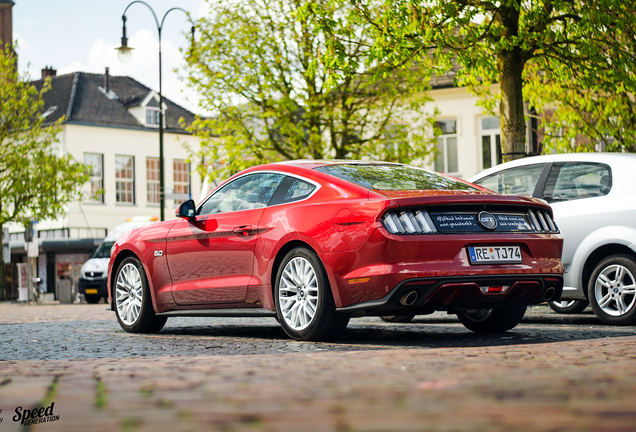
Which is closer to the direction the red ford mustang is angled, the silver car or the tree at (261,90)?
the tree

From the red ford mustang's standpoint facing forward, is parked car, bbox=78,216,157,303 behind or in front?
in front

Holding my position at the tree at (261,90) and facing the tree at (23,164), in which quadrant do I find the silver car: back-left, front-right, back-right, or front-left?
back-left

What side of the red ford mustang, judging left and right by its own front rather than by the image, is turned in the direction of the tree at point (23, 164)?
front

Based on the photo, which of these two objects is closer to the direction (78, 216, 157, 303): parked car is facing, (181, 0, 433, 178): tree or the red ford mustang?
the red ford mustang

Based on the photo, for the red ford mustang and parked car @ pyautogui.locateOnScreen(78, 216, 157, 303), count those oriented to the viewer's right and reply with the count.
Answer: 0

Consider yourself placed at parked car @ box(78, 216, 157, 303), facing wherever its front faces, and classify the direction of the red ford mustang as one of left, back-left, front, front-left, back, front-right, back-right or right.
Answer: front-left

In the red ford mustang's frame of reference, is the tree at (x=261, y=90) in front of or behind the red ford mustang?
in front

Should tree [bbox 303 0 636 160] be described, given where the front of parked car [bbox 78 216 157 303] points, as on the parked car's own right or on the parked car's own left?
on the parked car's own left

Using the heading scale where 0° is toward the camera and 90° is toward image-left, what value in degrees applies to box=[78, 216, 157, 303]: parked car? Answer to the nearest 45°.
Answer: approximately 45°

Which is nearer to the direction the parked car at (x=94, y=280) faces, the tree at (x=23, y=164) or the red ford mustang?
the red ford mustang

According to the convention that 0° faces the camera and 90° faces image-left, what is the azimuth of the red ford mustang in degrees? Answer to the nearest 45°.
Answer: approximately 135°
